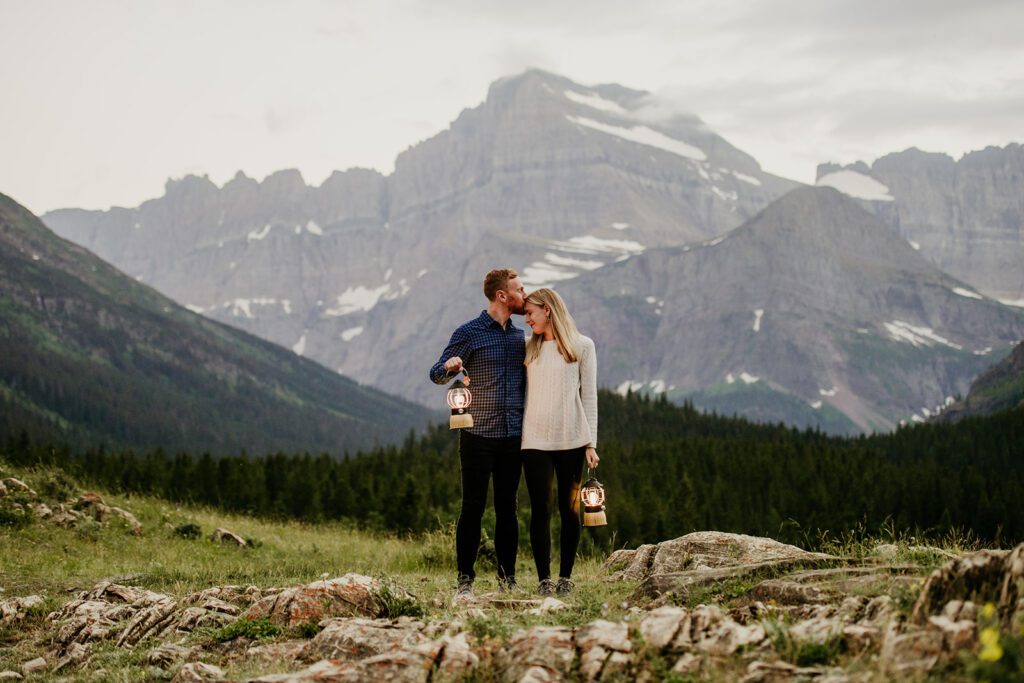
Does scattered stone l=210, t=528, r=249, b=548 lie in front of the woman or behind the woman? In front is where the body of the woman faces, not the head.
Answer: behind

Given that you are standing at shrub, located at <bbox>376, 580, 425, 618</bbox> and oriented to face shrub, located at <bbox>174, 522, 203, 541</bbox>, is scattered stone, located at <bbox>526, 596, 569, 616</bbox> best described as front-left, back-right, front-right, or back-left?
back-right

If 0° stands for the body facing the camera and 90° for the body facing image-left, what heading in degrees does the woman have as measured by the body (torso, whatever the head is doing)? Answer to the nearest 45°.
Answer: approximately 0°

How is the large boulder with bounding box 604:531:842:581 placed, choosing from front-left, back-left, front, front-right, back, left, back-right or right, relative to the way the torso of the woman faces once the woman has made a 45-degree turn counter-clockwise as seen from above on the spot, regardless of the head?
left

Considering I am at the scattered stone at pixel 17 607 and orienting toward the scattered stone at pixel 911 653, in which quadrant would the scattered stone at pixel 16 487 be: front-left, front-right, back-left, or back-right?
back-left

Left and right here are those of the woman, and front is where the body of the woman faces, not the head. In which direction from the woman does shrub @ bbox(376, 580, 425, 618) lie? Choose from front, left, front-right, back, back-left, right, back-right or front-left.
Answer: front-right

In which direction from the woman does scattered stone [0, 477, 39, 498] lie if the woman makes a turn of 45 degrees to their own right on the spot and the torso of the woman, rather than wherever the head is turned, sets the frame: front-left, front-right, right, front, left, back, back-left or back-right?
right

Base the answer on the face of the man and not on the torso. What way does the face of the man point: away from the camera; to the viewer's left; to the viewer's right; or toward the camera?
to the viewer's right

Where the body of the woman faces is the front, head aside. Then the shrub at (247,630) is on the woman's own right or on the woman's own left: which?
on the woman's own right

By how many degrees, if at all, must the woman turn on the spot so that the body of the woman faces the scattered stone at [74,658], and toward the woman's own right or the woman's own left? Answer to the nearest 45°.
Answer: approximately 90° to the woman's own right
